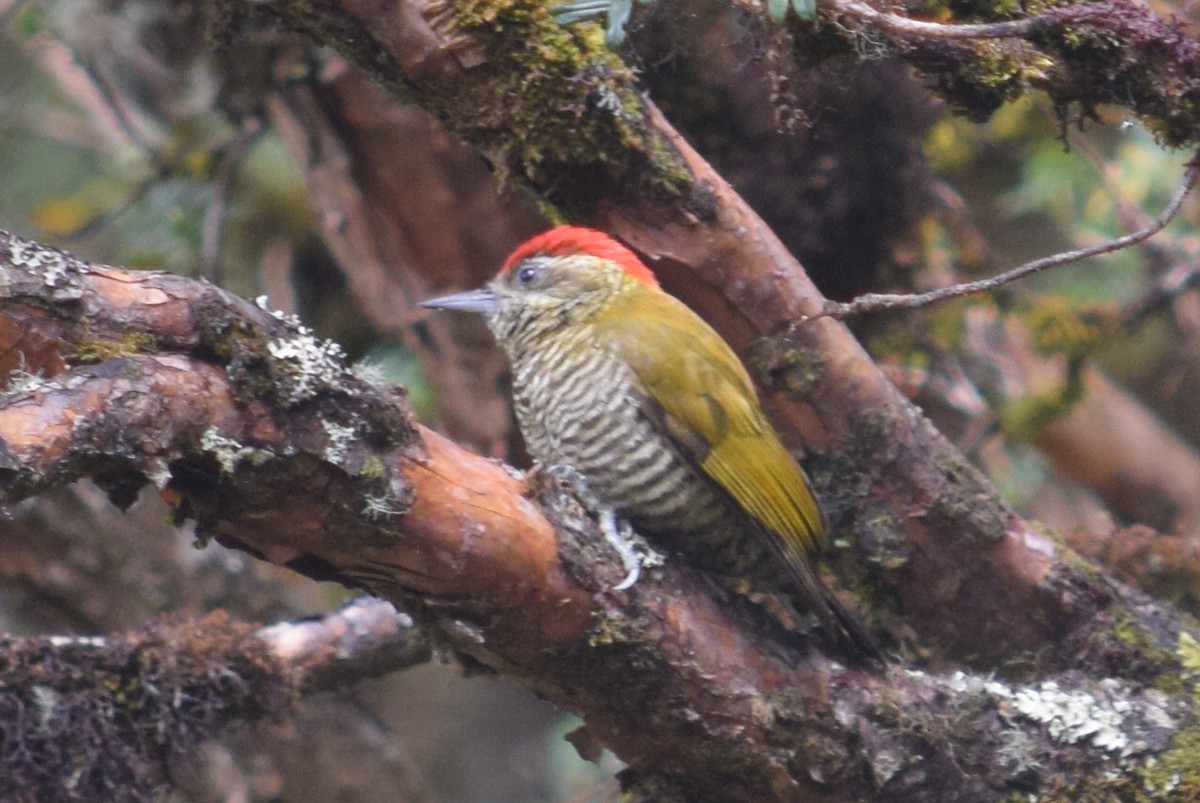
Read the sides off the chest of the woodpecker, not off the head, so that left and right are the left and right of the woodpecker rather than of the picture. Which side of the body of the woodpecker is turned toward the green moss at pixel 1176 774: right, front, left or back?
back

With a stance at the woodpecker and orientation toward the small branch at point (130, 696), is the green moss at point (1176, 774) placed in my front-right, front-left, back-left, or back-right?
back-left

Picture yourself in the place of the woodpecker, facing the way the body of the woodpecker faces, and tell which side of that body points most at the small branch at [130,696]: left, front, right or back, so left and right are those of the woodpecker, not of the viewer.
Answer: front

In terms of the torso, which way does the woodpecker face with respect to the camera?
to the viewer's left

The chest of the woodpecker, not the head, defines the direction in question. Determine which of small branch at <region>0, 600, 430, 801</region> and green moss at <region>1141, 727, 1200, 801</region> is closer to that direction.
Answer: the small branch

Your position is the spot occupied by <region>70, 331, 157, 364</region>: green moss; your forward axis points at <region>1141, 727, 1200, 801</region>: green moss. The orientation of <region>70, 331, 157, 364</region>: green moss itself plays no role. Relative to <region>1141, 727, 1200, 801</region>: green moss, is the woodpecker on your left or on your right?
left

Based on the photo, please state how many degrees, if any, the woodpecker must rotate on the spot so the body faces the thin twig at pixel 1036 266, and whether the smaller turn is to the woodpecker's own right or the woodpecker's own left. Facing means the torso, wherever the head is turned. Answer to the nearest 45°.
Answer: approximately 135° to the woodpecker's own left

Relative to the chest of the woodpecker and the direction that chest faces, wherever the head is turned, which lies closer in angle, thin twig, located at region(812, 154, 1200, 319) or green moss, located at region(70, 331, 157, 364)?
the green moss
